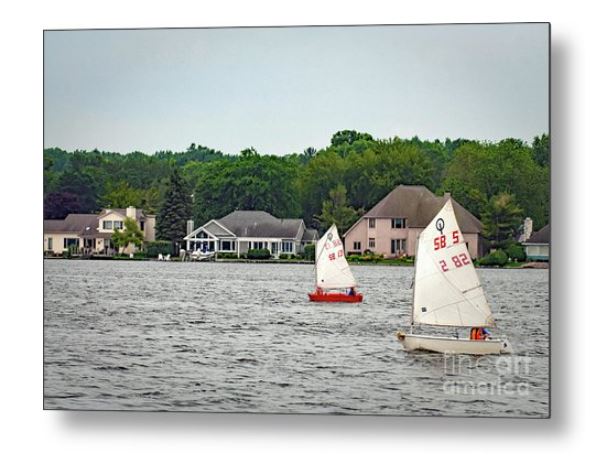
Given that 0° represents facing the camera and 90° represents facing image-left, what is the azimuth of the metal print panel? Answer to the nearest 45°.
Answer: approximately 0°
